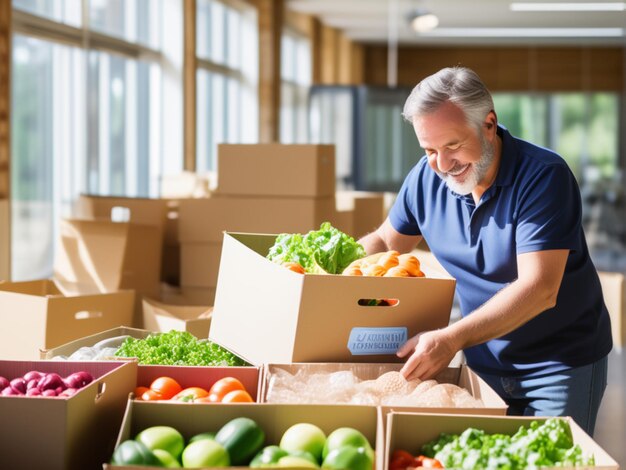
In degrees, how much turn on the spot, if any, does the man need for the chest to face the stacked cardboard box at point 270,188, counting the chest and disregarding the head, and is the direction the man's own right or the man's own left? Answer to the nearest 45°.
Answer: approximately 90° to the man's own right

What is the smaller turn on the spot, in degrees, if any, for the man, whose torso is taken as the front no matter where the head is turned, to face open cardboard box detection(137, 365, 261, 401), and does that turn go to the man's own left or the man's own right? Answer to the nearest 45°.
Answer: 0° — they already face it

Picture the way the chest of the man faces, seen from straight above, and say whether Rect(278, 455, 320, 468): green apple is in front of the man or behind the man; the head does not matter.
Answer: in front

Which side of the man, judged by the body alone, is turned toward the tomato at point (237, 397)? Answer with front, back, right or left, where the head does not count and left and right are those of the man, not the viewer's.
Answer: front

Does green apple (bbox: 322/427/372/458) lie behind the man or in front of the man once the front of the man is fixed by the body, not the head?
in front

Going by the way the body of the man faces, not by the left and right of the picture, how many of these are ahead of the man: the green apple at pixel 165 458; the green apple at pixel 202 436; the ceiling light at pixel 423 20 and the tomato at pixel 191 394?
3

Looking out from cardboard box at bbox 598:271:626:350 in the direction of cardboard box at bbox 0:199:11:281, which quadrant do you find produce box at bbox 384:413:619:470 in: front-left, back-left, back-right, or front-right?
front-left

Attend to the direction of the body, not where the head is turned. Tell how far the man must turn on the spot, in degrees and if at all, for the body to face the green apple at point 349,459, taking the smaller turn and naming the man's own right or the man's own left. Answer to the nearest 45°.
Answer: approximately 45° to the man's own left

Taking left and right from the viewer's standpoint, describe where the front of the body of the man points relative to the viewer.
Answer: facing the viewer and to the left of the viewer

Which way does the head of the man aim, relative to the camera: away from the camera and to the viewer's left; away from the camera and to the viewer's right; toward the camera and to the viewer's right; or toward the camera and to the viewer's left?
toward the camera and to the viewer's left

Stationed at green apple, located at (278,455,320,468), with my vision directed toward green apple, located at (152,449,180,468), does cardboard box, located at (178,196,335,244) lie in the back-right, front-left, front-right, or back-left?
front-right

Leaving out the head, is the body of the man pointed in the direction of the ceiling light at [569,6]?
no

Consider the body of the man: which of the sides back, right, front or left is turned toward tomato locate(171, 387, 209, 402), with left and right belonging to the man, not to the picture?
front

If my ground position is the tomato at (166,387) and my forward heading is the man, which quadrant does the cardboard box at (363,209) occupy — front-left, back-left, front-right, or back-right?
front-left

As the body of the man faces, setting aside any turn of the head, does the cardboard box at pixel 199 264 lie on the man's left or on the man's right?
on the man's right

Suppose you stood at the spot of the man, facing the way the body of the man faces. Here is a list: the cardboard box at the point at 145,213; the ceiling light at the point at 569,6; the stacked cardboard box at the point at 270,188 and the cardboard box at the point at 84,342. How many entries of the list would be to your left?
0

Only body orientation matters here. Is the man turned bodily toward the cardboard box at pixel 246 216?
no

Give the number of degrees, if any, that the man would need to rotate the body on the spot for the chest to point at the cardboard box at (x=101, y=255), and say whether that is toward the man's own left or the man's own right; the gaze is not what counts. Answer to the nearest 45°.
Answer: approximately 90° to the man's own right
